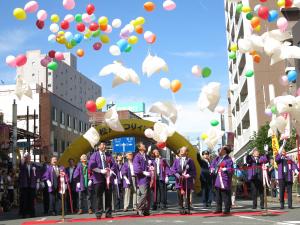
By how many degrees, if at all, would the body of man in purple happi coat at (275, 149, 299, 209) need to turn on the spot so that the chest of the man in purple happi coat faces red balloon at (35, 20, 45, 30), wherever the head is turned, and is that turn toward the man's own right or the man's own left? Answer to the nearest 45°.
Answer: approximately 45° to the man's own right

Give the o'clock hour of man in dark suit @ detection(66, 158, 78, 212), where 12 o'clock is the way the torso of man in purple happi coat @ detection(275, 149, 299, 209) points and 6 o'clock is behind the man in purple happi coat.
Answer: The man in dark suit is roughly at 3 o'clock from the man in purple happi coat.
